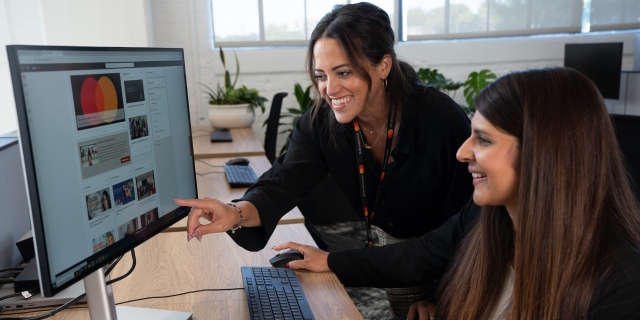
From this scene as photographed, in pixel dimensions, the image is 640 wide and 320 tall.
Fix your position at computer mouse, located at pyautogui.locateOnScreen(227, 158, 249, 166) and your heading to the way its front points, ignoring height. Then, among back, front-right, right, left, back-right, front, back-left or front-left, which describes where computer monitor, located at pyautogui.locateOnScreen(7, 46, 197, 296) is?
left

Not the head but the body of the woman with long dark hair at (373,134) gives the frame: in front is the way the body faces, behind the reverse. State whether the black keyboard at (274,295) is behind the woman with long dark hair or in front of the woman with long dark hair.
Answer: in front

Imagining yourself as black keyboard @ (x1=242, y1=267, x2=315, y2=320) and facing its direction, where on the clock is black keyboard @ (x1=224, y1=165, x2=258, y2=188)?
black keyboard @ (x1=224, y1=165, x2=258, y2=188) is roughly at 9 o'clock from black keyboard @ (x1=242, y1=267, x2=315, y2=320).

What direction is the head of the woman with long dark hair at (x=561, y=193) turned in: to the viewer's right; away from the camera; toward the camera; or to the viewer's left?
to the viewer's left

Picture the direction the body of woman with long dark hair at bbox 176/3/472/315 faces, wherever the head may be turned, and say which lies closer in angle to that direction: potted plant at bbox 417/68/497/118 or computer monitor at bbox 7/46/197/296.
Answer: the computer monitor

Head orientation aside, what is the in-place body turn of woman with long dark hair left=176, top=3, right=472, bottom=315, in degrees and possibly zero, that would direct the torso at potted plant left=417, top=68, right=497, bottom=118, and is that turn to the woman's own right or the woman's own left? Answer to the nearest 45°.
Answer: approximately 135° to the woman's own right

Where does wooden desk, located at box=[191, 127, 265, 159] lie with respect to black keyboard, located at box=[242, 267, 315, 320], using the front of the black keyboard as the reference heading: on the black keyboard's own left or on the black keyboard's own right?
on the black keyboard's own left

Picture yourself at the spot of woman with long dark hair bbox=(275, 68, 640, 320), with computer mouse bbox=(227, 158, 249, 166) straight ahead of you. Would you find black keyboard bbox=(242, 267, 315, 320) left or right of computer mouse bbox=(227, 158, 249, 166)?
left

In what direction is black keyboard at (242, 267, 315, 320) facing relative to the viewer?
to the viewer's right

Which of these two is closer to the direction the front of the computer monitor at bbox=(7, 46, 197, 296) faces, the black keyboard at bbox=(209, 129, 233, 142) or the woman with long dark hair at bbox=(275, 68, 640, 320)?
the woman with long dark hair

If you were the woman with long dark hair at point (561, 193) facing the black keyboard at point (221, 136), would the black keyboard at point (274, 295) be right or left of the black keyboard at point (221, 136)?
left

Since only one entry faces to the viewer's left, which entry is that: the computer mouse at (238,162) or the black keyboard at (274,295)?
the computer mouse
